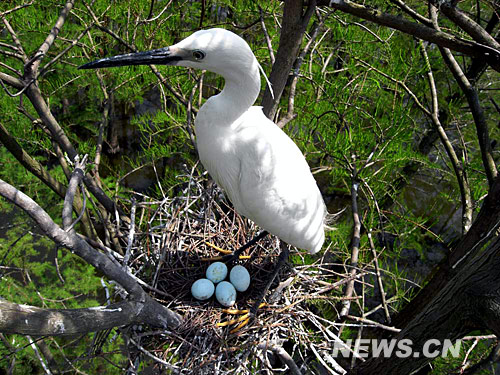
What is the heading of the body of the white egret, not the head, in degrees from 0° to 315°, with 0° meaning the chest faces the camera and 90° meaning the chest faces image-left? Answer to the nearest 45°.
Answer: approximately 90°

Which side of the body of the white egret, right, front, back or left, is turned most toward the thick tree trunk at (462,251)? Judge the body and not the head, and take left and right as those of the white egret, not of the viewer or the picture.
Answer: back
